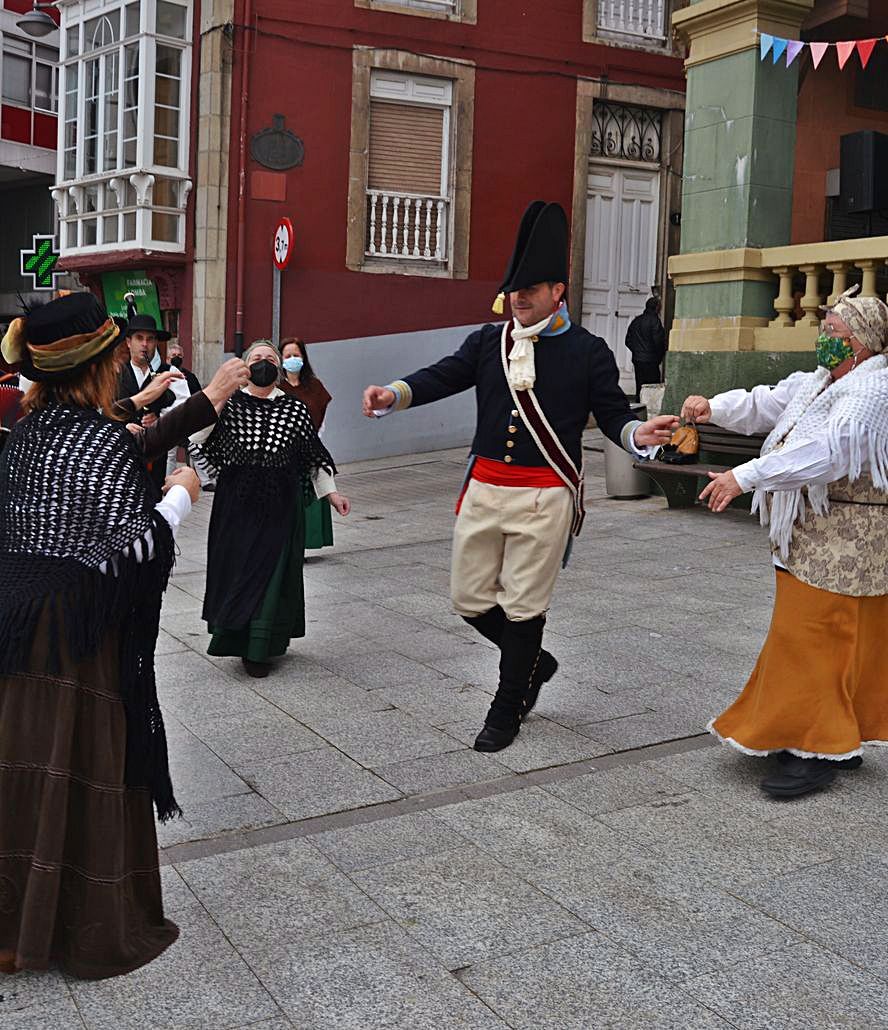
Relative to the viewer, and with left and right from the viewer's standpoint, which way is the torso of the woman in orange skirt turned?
facing to the left of the viewer

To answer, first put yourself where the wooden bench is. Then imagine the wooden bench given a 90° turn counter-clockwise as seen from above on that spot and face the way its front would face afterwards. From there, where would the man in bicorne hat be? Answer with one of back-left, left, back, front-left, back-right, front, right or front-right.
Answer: front-right

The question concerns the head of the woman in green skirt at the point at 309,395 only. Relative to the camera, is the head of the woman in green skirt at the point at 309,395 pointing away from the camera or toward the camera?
toward the camera

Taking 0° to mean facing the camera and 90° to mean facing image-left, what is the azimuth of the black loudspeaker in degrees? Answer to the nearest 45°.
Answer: approximately 45°

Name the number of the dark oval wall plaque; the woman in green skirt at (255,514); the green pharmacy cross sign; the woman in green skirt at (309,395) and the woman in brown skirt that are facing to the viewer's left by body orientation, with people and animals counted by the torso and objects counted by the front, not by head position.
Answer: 0

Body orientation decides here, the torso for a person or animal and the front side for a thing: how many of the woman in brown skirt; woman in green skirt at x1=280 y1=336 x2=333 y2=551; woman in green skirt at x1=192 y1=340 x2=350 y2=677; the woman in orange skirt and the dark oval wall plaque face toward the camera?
3

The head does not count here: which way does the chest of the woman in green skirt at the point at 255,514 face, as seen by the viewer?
toward the camera

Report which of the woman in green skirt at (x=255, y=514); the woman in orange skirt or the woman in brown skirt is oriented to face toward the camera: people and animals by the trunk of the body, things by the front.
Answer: the woman in green skirt

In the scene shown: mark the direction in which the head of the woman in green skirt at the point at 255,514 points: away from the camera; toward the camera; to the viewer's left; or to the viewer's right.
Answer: toward the camera

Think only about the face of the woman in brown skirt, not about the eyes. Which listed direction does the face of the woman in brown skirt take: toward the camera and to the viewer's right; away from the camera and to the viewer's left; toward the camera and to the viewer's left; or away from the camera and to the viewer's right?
away from the camera and to the viewer's right

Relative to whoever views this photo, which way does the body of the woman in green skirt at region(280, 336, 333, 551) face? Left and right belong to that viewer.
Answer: facing the viewer

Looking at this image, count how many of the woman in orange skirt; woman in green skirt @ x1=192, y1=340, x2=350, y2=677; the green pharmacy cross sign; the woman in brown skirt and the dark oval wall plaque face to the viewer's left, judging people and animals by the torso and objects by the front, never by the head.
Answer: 1

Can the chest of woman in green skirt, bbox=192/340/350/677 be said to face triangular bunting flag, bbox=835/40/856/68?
no

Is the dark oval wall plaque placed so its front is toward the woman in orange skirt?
yes

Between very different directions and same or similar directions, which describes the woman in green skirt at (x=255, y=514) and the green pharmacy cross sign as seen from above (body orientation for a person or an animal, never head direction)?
same or similar directions

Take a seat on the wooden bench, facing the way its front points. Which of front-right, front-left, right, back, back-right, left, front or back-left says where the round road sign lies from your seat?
right
